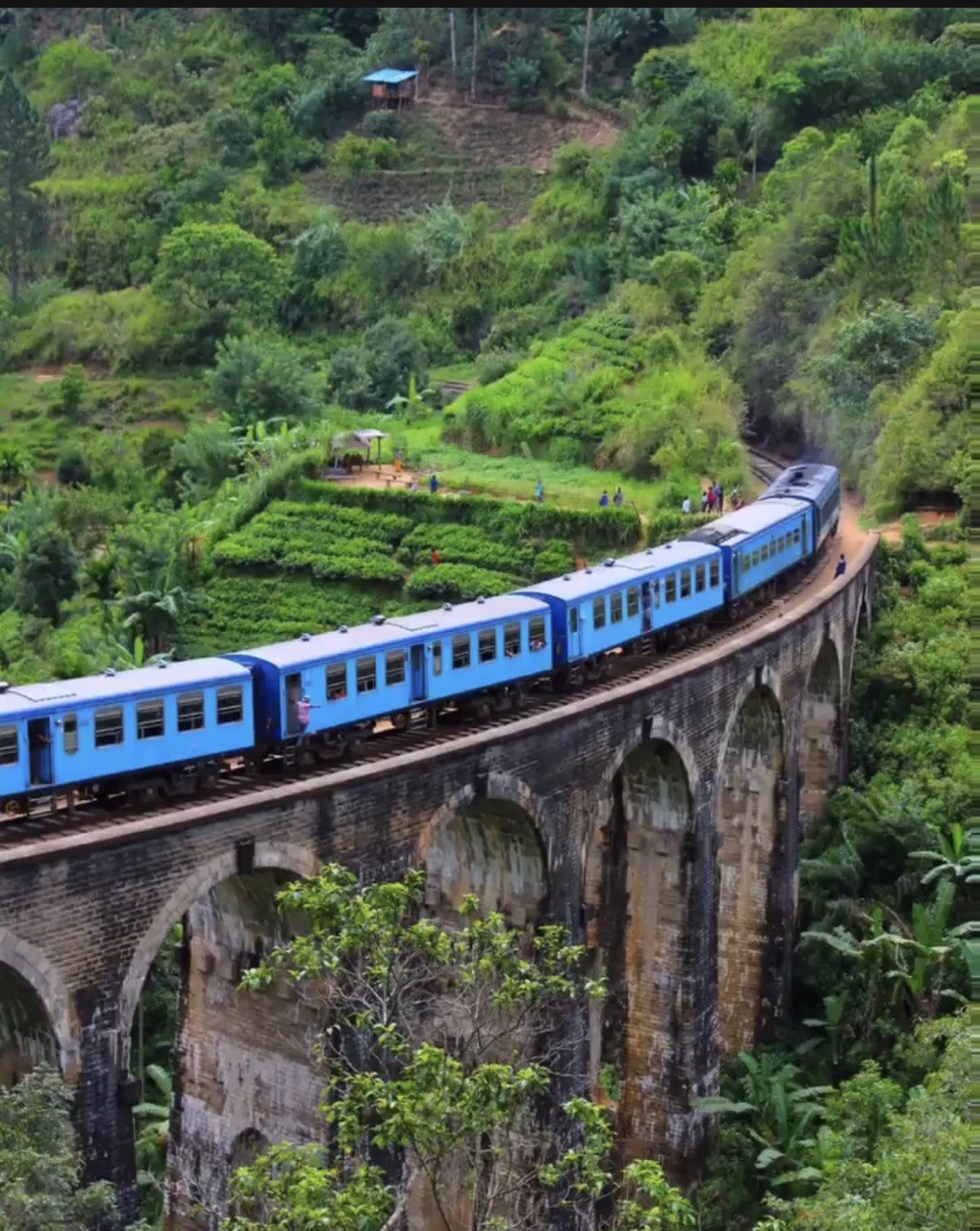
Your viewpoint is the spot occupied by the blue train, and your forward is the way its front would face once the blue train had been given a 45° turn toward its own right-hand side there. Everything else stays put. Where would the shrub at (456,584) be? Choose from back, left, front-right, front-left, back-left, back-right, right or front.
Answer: left

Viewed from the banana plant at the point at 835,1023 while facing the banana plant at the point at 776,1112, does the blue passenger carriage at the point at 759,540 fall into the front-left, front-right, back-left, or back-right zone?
back-right

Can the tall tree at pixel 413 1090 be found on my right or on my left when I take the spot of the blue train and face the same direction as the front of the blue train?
on my right

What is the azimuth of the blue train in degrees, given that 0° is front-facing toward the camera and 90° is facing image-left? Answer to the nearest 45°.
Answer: approximately 225°

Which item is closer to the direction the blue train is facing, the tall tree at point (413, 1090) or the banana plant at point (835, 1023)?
the banana plant
